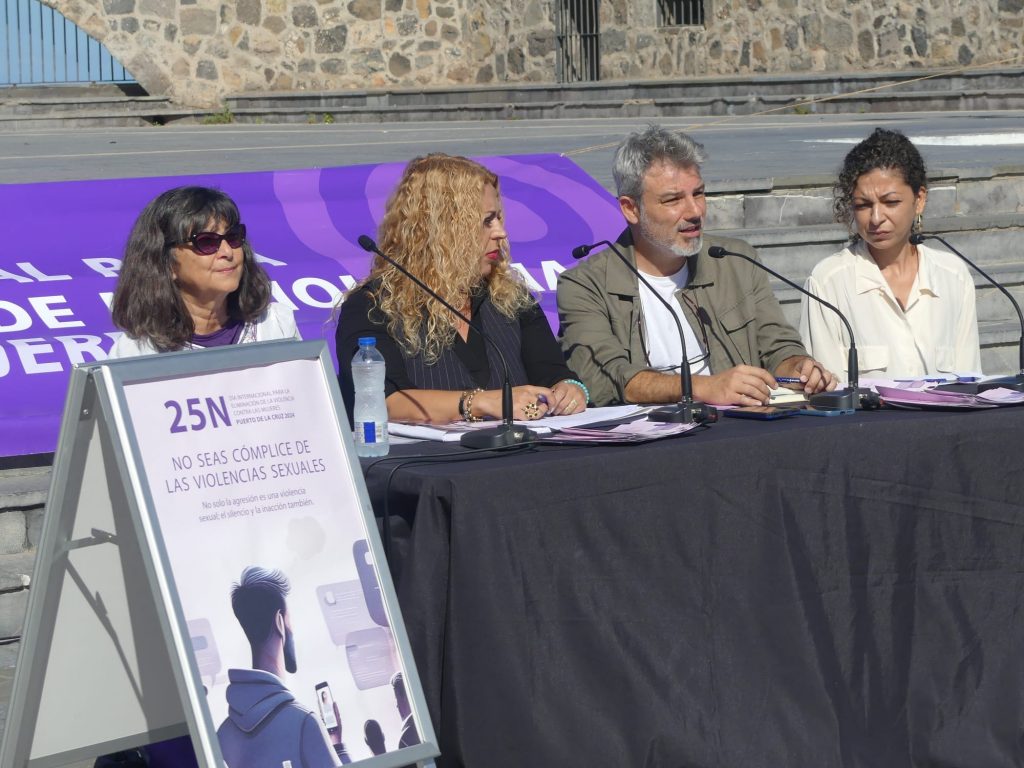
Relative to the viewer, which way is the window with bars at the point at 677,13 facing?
toward the camera

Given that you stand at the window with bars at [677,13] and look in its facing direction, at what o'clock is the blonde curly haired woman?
The blonde curly haired woman is roughly at 12 o'clock from the window with bars.

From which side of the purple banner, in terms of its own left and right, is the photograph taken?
front

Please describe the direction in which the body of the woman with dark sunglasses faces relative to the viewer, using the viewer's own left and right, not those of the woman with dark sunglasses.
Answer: facing the viewer and to the right of the viewer

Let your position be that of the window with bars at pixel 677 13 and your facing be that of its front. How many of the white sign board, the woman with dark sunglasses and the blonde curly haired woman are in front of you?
3

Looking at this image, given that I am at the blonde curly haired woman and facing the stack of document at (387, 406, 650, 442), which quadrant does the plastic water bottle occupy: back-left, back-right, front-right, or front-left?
front-right

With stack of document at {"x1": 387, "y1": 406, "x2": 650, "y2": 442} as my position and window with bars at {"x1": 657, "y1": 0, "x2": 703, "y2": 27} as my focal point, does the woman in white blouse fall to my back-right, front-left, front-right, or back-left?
front-right

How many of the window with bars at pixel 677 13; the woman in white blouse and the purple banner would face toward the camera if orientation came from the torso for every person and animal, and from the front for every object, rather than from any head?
3

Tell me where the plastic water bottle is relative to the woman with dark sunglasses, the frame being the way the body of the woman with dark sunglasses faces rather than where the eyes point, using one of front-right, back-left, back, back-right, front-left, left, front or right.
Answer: front

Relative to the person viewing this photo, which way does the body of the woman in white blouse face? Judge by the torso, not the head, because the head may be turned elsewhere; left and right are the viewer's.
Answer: facing the viewer

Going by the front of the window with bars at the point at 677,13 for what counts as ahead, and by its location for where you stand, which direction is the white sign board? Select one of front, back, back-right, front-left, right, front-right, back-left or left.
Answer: front

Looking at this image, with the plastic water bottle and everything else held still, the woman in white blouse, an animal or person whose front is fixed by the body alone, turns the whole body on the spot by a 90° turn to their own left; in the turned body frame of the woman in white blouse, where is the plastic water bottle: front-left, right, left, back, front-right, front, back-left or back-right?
back-right

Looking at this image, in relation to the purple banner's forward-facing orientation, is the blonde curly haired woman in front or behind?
in front

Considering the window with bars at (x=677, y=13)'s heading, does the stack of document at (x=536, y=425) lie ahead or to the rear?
ahead

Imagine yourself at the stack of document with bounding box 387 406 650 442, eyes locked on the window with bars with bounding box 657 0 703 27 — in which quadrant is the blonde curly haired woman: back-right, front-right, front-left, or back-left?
front-left
